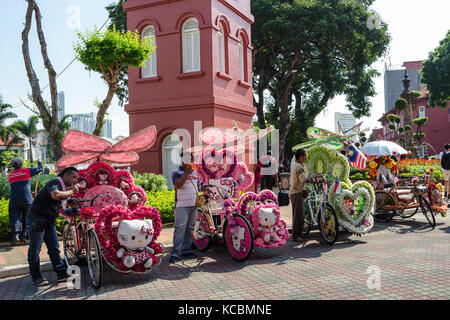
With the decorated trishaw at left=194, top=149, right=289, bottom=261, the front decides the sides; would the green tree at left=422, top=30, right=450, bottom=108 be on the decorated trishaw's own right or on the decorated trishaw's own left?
on the decorated trishaw's own left

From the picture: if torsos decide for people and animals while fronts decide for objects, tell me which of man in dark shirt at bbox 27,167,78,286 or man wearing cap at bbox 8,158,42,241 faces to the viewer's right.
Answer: the man in dark shirt

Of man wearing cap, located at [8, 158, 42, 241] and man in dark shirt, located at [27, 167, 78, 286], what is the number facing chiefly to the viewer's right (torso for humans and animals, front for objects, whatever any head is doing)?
1

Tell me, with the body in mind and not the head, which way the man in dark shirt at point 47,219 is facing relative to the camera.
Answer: to the viewer's right
